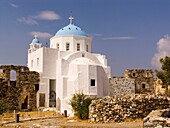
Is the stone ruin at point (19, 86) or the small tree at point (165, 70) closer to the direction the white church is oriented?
the stone ruin

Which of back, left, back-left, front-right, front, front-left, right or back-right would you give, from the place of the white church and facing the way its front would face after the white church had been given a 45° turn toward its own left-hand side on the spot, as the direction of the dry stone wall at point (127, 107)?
left

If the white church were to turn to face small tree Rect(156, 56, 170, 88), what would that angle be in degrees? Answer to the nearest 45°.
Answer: approximately 180°

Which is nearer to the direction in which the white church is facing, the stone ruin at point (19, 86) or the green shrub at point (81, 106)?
the stone ruin
